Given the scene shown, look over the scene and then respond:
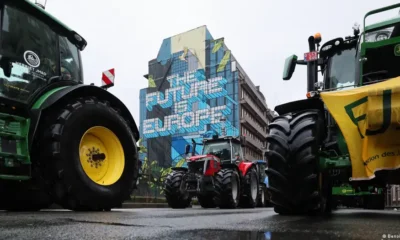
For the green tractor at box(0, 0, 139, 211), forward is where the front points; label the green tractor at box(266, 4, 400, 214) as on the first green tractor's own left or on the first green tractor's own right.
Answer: on the first green tractor's own left

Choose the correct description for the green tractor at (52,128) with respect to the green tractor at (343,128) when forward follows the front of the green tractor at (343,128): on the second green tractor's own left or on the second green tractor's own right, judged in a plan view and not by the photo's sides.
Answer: on the second green tractor's own right

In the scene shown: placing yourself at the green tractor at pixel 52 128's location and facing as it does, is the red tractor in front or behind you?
behind

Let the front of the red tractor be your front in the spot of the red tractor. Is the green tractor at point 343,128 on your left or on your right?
on your left

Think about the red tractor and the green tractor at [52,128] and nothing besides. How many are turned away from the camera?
0

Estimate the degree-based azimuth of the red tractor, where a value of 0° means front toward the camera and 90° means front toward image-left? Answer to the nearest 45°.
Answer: approximately 45°

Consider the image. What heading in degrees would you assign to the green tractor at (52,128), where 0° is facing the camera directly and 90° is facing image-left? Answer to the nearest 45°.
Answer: approximately 45°
